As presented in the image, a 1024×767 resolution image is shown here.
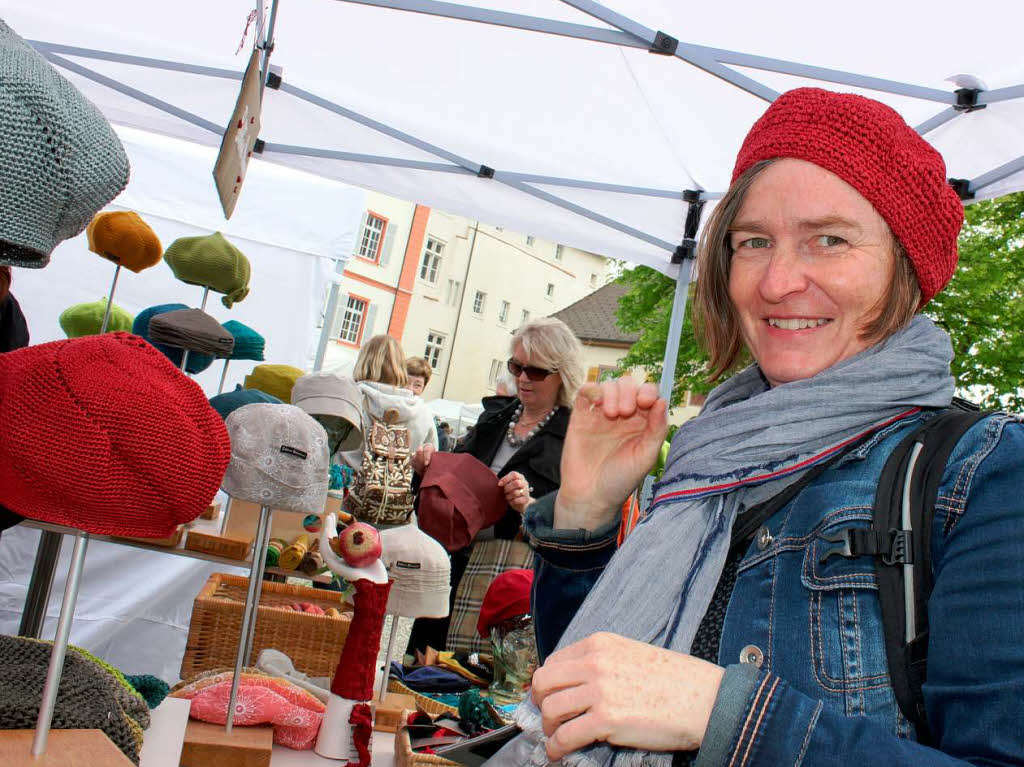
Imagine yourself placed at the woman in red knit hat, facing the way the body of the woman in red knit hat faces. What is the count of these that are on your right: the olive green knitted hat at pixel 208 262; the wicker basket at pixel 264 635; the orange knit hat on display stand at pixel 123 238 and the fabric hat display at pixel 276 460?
4

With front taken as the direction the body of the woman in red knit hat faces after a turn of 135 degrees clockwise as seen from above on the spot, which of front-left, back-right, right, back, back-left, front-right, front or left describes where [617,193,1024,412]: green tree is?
front

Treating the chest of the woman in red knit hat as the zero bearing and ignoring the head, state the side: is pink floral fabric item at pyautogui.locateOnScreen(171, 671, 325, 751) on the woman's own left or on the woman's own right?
on the woman's own right

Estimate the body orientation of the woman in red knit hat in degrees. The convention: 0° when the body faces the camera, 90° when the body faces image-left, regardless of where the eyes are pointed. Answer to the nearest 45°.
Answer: approximately 45°

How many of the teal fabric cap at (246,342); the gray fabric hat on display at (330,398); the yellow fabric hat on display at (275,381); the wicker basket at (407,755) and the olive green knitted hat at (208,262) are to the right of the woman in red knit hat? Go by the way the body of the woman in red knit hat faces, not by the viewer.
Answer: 5

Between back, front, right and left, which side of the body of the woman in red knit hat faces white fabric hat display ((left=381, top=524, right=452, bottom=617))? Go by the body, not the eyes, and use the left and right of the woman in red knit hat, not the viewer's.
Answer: right

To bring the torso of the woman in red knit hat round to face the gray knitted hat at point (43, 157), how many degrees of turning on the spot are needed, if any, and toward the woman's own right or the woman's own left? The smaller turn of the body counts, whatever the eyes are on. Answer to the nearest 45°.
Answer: approximately 45° to the woman's own right

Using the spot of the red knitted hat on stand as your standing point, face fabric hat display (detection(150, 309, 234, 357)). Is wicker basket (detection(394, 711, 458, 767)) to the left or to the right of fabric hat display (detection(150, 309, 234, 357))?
right

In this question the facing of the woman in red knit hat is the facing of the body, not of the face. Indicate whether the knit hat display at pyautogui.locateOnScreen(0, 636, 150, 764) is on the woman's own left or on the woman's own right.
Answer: on the woman's own right

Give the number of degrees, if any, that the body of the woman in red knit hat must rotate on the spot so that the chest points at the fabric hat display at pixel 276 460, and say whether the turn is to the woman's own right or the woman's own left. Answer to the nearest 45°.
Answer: approximately 90° to the woman's own right

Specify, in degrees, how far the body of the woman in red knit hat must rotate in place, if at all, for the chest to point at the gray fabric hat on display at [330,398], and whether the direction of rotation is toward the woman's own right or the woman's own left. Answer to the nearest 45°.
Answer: approximately 90° to the woman's own right

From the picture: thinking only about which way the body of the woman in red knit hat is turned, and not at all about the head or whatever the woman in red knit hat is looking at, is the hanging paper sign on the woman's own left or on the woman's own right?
on the woman's own right

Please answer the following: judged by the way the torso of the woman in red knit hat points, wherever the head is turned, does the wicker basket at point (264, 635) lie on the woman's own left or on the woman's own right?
on the woman's own right

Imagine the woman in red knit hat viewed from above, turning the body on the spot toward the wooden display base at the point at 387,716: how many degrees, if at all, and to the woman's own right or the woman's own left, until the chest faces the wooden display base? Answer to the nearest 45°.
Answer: approximately 90° to the woman's own right
